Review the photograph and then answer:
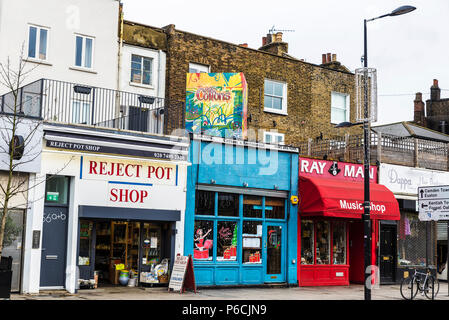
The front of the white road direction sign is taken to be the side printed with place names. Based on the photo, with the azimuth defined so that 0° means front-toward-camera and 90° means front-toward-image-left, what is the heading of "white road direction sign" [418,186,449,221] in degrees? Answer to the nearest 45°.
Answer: approximately 0°

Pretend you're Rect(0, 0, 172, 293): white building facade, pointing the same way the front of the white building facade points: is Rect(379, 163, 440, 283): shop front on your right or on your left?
on your left

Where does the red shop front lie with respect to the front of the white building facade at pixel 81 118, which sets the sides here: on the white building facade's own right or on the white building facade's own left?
on the white building facade's own left

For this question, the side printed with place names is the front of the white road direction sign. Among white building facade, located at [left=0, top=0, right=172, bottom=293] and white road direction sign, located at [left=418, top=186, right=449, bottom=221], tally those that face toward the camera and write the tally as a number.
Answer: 2

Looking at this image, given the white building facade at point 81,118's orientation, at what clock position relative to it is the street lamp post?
The street lamp post is roughly at 10 o'clock from the white building facade.

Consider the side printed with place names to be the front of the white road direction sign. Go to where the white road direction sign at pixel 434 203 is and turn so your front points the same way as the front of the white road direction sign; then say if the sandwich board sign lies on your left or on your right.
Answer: on your right

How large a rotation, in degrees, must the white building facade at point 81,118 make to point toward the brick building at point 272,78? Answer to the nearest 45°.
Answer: approximately 135° to its left

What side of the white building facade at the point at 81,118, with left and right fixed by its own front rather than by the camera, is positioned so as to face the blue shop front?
left

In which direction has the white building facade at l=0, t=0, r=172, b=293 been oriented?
toward the camera

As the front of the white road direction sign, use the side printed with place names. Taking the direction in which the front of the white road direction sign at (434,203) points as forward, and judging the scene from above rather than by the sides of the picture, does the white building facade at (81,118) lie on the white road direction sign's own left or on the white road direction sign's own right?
on the white road direction sign's own right
